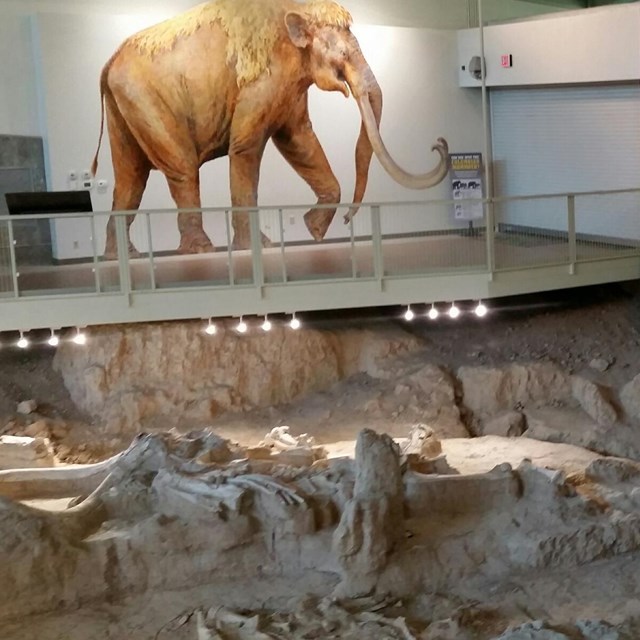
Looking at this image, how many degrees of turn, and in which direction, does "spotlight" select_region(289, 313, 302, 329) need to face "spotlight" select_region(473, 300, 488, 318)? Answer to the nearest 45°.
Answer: approximately 90° to its left

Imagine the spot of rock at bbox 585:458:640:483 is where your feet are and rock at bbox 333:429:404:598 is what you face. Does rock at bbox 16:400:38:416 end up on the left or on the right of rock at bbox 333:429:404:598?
right

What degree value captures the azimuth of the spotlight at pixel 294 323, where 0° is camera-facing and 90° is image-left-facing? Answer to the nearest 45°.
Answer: approximately 0°

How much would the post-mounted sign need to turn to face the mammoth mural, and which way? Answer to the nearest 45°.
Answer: approximately 45° to its right

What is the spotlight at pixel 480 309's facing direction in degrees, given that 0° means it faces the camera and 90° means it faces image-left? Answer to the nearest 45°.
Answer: approximately 0°
